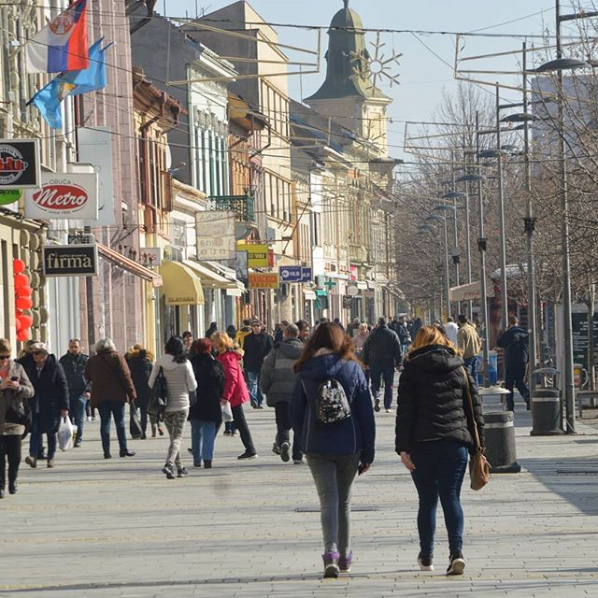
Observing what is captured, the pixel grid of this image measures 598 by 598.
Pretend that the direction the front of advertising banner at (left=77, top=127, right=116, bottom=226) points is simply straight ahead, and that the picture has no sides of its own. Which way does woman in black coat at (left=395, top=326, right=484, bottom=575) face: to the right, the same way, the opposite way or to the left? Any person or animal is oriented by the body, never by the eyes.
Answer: the opposite way

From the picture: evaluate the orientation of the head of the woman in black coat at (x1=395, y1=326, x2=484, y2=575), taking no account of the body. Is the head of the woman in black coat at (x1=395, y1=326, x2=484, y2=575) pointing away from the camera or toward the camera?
away from the camera

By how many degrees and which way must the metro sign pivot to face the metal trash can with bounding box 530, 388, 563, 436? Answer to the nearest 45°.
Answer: approximately 45° to its left

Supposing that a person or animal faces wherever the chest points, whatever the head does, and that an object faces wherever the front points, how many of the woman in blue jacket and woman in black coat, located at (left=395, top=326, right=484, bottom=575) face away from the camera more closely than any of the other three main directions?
2

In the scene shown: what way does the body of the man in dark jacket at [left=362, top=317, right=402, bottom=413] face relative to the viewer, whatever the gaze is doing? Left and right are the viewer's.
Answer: facing away from the viewer

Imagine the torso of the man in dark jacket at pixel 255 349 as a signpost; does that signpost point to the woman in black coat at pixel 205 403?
yes

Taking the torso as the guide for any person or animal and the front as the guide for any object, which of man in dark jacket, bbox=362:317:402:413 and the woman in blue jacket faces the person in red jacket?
the woman in blue jacket

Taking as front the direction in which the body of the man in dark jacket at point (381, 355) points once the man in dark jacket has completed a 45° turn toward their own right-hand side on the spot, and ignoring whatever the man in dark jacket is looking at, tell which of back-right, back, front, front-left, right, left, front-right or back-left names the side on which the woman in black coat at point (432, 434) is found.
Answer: back-right

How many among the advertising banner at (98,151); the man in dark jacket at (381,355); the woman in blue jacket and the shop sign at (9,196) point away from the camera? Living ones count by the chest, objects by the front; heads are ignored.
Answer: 2
